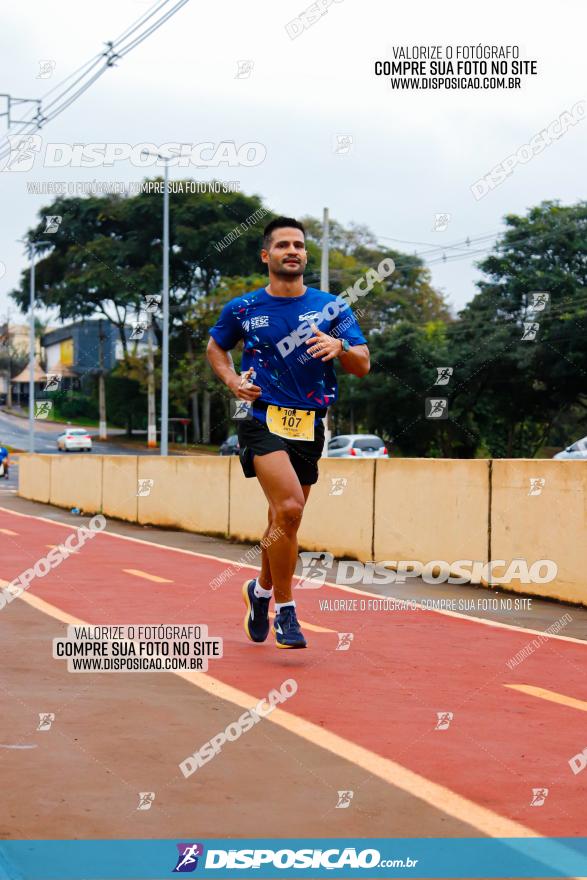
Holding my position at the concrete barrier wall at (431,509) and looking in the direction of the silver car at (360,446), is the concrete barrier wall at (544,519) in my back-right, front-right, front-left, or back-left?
back-right

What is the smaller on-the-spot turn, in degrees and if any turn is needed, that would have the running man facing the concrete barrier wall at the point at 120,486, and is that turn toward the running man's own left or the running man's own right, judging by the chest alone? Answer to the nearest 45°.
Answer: approximately 180°

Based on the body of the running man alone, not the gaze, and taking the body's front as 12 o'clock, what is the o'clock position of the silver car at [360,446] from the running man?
The silver car is roughly at 6 o'clock from the running man.

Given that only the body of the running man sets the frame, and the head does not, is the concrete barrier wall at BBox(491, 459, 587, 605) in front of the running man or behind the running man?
behind

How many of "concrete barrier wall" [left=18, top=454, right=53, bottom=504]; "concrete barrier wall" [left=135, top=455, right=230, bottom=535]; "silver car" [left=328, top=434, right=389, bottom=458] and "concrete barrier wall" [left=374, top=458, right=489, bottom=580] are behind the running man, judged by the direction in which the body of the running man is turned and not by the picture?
4

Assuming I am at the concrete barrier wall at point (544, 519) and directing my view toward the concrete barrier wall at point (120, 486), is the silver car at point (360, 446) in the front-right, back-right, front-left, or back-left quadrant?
front-right

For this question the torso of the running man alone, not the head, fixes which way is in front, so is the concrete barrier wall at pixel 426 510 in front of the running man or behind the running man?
behind

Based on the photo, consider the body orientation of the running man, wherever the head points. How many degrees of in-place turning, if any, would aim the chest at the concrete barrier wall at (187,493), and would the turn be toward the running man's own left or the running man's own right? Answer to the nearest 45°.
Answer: approximately 180°

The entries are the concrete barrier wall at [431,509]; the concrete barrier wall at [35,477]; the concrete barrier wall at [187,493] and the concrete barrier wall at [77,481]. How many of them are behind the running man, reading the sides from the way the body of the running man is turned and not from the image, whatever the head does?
4

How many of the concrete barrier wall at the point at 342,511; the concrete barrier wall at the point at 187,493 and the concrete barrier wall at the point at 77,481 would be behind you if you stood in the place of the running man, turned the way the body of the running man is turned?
3

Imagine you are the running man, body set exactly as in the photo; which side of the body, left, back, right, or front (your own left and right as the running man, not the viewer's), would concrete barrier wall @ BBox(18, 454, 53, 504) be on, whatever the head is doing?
back

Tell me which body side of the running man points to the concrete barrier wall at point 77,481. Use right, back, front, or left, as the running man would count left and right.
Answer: back

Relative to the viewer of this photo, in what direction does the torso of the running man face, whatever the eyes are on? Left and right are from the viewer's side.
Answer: facing the viewer
